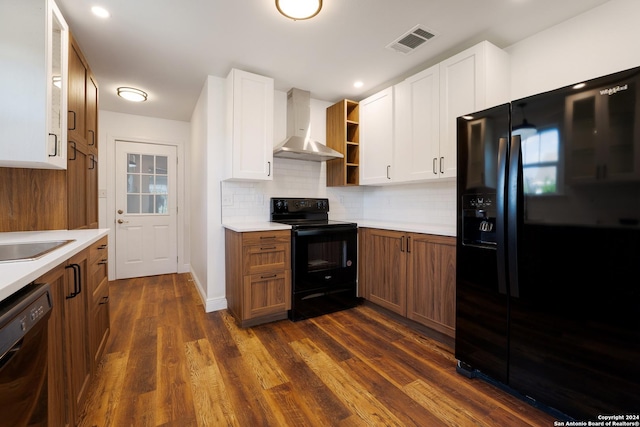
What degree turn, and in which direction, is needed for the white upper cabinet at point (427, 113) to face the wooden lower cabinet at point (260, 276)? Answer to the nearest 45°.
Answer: approximately 45° to its right

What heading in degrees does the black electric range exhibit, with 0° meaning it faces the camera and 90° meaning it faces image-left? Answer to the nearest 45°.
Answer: approximately 315°

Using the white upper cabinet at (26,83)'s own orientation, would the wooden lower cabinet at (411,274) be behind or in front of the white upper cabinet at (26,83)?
in front

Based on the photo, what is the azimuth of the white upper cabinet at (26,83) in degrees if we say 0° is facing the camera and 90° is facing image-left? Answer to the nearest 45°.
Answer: approximately 270°

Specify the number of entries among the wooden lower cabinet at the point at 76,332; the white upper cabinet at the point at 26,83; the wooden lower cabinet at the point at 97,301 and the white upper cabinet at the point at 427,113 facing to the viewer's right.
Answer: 3

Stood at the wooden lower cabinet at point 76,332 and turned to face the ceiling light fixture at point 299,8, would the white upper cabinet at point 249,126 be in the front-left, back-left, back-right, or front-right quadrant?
front-left

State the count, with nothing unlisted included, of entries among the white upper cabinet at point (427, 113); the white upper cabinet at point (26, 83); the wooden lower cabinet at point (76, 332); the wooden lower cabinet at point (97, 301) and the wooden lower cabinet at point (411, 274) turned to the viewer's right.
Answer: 3

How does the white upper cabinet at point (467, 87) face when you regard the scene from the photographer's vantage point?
facing the viewer and to the left of the viewer

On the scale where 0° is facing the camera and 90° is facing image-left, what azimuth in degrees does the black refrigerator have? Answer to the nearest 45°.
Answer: approximately 45°

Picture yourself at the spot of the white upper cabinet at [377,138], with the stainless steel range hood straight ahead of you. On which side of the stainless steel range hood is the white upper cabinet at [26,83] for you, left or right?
left

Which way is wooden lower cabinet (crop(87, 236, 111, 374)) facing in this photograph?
to the viewer's right

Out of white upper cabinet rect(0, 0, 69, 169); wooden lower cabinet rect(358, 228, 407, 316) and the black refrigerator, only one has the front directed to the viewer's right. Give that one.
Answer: the white upper cabinet
